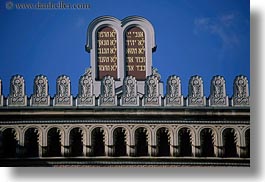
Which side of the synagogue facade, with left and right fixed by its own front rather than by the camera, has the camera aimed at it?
front
